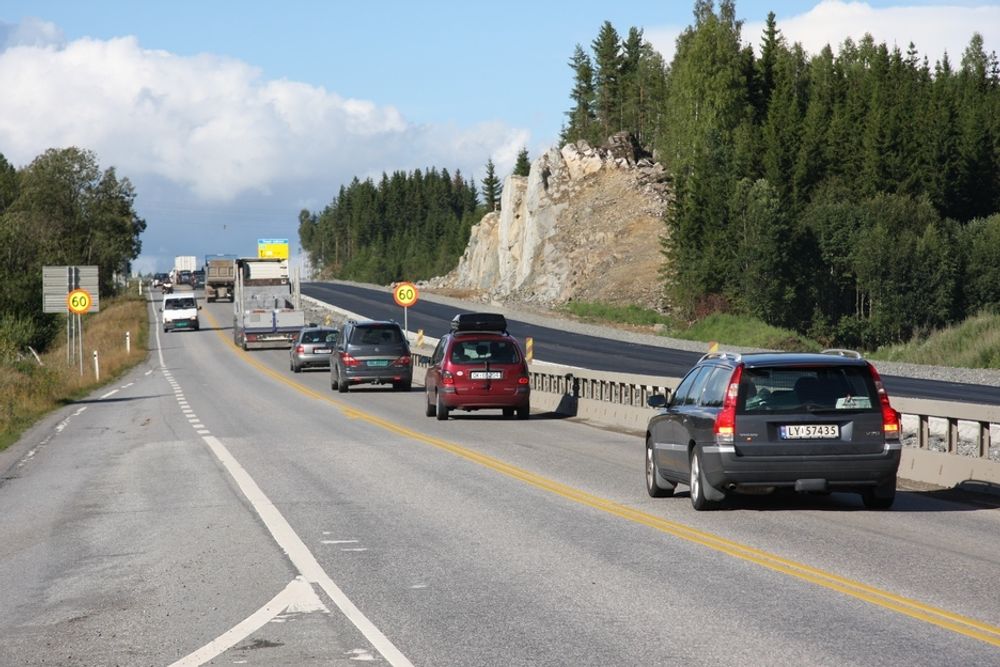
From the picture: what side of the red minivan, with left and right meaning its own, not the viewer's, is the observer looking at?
back

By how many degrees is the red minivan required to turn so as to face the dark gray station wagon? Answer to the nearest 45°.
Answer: approximately 180°
